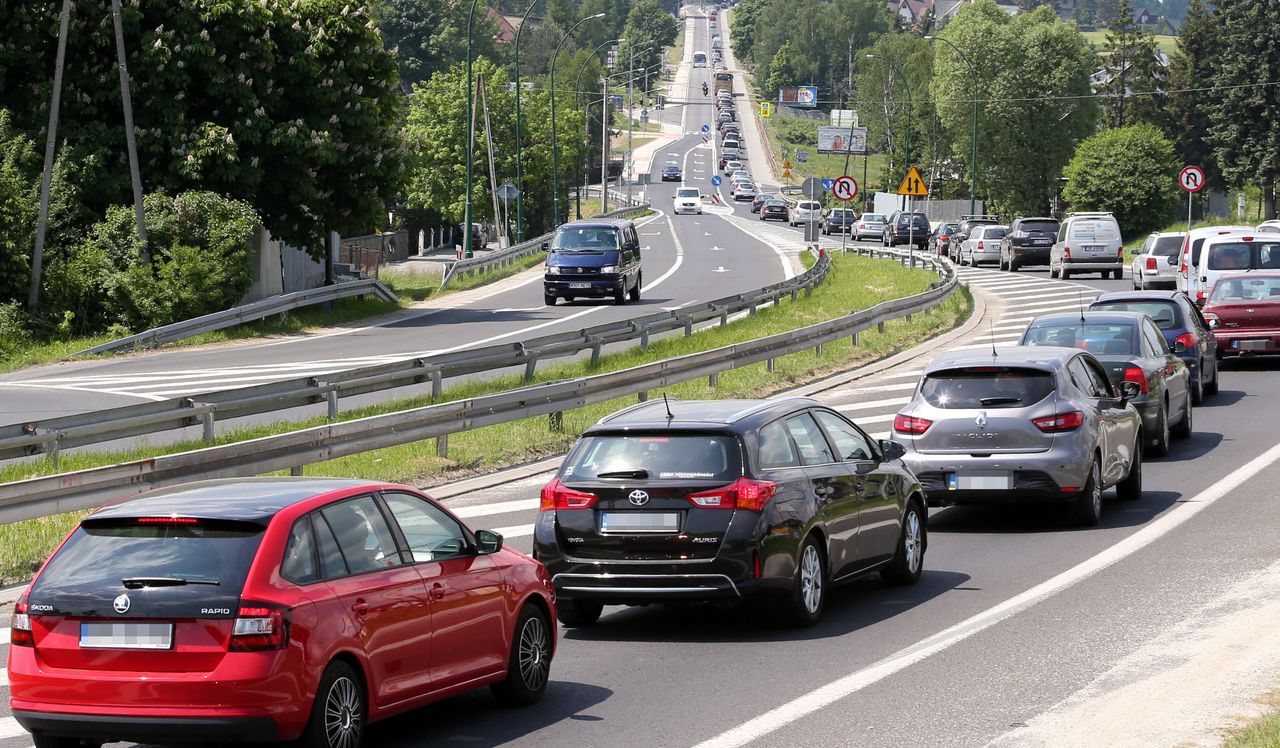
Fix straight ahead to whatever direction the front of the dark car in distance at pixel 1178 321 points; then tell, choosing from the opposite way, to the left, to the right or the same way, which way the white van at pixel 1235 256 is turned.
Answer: the same way

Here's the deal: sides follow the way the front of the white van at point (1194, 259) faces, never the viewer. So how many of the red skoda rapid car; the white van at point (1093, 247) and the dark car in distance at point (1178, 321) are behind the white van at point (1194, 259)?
2

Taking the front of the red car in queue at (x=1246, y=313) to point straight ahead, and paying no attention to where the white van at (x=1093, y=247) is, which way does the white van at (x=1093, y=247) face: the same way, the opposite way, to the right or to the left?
the same way

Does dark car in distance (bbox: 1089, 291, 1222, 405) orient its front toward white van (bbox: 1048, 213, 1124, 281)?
yes

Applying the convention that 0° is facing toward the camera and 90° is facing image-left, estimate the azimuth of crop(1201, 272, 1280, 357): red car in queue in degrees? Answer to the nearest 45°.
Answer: approximately 180°

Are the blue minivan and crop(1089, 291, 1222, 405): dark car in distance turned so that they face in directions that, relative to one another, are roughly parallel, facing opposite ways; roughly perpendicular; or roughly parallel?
roughly parallel, facing opposite ways

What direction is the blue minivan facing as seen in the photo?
toward the camera

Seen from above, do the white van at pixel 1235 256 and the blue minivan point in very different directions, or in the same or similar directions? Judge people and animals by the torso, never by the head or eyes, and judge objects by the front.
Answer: very different directions

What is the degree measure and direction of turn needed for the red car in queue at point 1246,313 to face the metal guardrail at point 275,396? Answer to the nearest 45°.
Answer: approximately 135° to its left

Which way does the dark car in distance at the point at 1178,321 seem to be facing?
away from the camera

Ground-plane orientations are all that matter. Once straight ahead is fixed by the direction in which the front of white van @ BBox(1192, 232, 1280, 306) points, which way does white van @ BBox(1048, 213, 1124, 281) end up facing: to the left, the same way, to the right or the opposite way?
the same way

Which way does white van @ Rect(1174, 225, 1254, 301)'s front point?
away from the camera

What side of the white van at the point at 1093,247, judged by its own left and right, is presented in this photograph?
back

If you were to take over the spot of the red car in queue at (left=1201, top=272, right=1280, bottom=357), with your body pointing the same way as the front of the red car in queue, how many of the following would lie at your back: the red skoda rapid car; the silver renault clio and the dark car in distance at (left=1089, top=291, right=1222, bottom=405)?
3

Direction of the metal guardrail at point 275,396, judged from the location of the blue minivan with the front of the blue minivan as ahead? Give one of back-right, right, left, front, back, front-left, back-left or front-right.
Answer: front

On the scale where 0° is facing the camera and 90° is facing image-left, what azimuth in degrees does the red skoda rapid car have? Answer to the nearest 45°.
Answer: approximately 225°

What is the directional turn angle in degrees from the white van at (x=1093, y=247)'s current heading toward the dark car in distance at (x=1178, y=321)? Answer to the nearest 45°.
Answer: approximately 180°

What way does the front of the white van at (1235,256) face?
away from the camera
